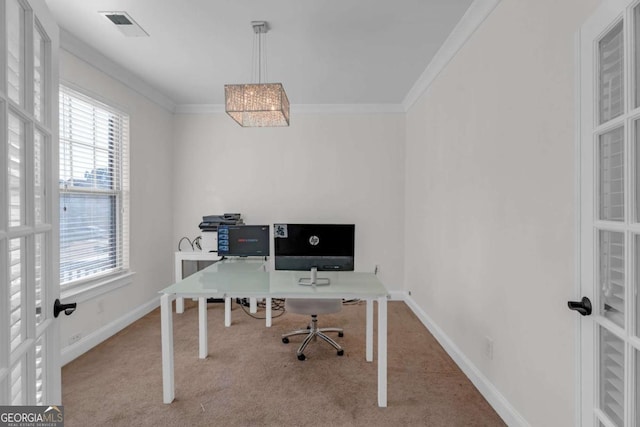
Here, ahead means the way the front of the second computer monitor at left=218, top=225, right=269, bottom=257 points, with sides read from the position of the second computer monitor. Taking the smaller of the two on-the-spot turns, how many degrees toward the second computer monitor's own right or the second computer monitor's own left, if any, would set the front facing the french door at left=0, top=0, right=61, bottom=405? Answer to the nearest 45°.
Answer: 0° — it already faces it

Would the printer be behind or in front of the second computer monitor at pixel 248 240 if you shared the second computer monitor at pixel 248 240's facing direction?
behind

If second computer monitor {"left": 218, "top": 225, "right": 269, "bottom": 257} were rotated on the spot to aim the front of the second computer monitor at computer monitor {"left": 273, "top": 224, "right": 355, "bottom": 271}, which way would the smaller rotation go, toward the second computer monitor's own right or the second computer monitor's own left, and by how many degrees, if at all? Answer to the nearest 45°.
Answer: approximately 45° to the second computer monitor's own left

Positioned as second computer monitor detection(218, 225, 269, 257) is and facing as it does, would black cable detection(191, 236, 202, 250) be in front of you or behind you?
behind

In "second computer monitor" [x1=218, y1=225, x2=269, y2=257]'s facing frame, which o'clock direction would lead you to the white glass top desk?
The white glass top desk is roughly at 12 o'clock from the second computer monitor.

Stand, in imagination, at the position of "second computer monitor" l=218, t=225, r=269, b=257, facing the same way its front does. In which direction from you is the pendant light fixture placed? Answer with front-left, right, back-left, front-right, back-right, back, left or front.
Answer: front

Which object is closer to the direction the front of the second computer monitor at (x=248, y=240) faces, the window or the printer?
the window

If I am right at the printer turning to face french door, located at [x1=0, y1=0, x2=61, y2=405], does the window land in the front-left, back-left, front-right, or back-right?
front-right

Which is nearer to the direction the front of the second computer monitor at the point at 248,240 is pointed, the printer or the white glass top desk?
the white glass top desk

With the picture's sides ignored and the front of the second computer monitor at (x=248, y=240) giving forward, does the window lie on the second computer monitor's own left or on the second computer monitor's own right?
on the second computer monitor's own right

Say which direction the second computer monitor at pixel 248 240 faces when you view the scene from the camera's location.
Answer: facing the viewer
